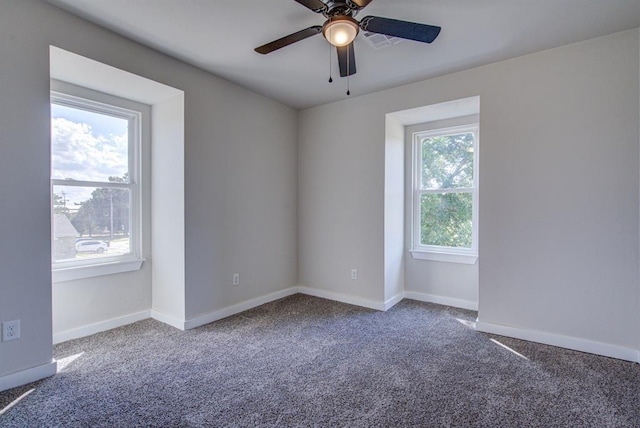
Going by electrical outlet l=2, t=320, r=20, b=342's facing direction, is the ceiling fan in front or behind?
in front

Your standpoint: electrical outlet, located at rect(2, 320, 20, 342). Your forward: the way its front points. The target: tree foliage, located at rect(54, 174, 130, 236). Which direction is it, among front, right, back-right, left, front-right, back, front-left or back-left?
back-left
